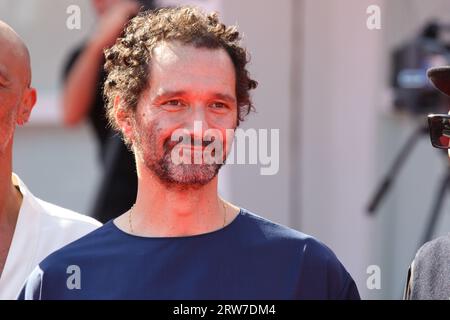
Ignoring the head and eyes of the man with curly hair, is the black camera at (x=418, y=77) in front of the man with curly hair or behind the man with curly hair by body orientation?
behind

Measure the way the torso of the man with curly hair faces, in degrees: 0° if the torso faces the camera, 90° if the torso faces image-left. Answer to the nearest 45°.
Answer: approximately 0°
